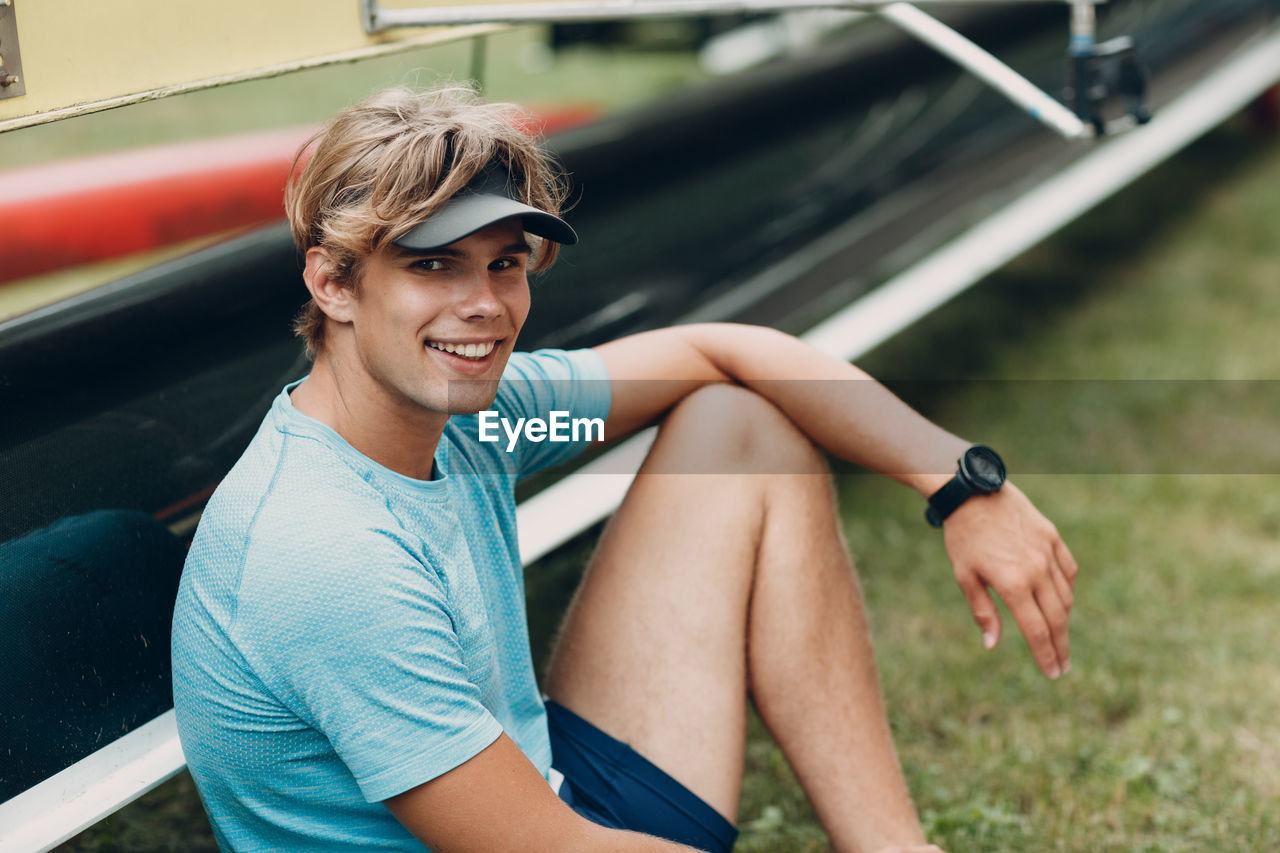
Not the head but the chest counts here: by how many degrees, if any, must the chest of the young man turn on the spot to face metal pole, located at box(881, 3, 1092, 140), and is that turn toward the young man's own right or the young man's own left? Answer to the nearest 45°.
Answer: approximately 45° to the young man's own left

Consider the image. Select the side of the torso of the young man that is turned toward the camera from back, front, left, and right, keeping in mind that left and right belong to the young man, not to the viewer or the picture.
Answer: right

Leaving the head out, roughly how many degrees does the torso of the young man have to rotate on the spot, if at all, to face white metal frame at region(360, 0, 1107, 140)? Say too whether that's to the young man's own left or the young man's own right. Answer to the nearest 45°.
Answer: approximately 90° to the young man's own left
